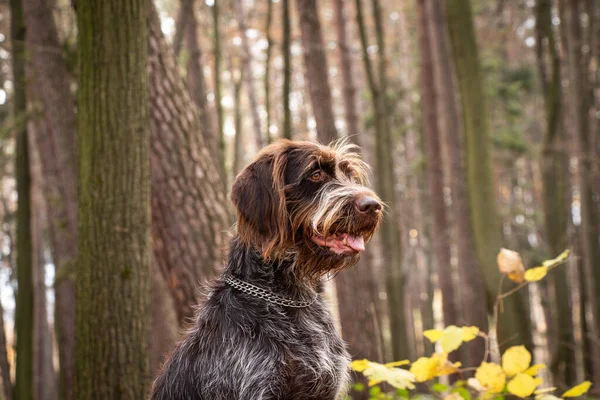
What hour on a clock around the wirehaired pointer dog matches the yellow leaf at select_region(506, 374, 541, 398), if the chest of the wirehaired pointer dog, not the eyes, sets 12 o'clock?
The yellow leaf is roughly at 10 o'clock from the wirehaired pointer dog.

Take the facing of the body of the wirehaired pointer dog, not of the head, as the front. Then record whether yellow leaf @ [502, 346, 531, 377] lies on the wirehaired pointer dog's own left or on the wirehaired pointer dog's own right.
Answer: on the wirehaired pointer dog's own left

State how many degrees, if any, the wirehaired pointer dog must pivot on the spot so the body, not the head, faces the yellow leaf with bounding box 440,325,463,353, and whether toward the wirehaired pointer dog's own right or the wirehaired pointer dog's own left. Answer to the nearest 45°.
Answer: approximately 90° to the wirehaired pointer dog's own left

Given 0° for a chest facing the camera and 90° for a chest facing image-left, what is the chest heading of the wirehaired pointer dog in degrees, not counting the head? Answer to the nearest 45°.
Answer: approximately 315°
